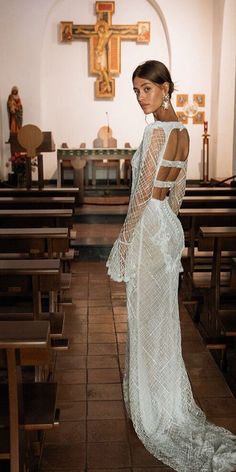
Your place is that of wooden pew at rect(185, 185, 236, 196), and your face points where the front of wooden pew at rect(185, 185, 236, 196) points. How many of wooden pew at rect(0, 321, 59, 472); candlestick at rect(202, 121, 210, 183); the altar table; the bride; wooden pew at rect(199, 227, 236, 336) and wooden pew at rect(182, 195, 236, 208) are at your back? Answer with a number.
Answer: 4

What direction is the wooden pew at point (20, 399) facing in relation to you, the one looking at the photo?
facing away from the viewer

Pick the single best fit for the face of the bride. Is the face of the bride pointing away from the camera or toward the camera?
toward the camera

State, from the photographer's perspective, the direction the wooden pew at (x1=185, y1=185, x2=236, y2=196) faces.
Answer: facing away from the viewer

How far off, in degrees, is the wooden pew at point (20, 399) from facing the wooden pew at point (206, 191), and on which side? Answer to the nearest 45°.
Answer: approximately 45° to its right

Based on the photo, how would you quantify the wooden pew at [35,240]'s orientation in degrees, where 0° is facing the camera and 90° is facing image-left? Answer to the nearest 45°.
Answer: approximately 180°

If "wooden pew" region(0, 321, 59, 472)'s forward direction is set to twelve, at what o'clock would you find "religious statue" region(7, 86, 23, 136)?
The religious statue is roughly at 12 o'clock from the wooden pew.

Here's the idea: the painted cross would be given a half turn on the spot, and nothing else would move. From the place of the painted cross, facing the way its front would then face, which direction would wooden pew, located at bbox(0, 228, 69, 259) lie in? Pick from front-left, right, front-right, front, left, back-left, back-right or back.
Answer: back

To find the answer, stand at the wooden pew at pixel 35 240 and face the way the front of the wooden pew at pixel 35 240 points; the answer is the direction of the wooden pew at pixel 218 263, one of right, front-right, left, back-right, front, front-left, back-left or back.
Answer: right

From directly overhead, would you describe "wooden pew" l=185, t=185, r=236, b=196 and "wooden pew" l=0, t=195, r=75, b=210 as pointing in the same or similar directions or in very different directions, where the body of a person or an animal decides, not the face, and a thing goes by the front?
same or similar directions

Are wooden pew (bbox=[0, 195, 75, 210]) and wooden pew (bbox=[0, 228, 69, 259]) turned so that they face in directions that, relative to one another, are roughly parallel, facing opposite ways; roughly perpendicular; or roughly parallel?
roughly parallel

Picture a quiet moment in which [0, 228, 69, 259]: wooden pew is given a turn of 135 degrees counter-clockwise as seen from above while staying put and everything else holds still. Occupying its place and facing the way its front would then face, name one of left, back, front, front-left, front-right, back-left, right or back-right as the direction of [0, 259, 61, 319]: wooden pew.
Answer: front-left

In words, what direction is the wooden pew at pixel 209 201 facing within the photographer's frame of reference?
facing away from the viewer

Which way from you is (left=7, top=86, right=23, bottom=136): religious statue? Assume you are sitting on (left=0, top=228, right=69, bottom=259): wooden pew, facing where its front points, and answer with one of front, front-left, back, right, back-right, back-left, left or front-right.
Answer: front

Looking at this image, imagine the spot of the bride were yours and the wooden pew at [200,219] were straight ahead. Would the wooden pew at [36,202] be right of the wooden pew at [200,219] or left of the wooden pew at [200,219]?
left

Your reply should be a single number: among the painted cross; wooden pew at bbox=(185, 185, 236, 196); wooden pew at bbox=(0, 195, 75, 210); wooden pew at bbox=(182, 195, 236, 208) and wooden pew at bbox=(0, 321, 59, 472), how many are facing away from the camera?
4

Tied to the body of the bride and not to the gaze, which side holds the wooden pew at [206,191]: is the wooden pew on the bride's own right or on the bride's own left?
on the bride's own right

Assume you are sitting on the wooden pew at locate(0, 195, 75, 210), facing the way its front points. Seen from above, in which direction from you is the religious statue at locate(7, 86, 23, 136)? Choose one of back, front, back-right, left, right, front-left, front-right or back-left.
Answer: front

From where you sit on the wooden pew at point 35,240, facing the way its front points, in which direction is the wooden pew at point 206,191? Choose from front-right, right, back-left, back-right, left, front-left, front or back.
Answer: front-right

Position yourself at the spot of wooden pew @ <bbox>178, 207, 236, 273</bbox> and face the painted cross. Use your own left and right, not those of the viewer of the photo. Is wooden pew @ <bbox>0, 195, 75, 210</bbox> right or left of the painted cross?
left

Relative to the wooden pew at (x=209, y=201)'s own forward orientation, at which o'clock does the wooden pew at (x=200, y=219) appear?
the wooden pew at (x=200, y=219) is roughly at 6 o'clock from the wooden pew at (x=209, y=201).

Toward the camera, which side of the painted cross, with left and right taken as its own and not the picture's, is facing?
front

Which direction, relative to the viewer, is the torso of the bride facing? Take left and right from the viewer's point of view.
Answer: facing away from the viewer and to the left of the viewer

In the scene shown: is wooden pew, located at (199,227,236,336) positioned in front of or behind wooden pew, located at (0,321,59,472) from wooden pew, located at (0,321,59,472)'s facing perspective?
in front

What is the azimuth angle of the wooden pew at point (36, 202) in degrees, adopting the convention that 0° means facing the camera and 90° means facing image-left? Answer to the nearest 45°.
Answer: approximately 180°
